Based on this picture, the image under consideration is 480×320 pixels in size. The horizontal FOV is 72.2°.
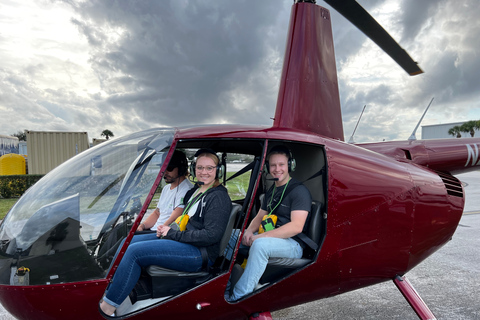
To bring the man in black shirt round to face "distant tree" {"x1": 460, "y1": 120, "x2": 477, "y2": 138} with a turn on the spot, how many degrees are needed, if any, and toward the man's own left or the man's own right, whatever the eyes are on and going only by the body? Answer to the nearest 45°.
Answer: approximately 180°

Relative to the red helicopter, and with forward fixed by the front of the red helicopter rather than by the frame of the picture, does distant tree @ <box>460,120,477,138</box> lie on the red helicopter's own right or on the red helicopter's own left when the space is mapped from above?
on the red helicopter's own right

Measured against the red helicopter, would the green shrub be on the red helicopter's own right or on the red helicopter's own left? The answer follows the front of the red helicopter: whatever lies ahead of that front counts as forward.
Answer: on the red helicopter's own right

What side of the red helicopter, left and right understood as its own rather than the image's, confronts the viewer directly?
left

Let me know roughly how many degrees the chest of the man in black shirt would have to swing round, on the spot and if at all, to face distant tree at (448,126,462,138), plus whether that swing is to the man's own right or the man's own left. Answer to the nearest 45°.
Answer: approximately 180°
